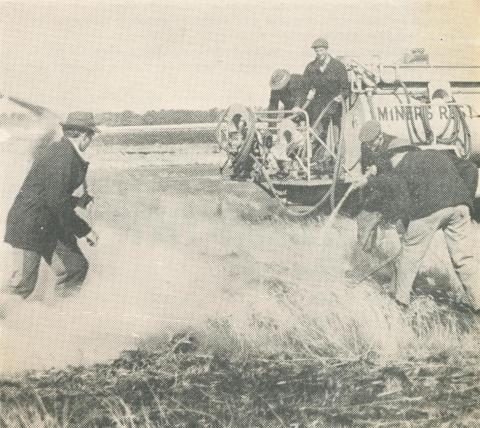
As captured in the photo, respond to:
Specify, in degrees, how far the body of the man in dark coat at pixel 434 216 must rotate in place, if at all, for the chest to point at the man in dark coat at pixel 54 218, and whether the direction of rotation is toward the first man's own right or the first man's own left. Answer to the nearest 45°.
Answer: approximately 45° to the first man's own left

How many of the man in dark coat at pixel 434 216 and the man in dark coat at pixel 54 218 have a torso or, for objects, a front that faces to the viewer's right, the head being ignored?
1

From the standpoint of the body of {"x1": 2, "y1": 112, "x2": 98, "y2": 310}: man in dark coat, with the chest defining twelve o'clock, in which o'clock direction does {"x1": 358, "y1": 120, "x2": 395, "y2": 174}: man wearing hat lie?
The man wearing hat is roughly at 12 o'clock from the man in dark coat.

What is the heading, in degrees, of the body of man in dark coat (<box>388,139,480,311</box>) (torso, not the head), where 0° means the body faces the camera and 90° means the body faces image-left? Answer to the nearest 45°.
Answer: approximately 135°

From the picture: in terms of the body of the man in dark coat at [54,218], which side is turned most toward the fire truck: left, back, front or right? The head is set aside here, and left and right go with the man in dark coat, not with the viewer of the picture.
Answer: front

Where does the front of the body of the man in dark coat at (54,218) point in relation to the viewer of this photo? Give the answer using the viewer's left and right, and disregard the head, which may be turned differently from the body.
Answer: facing to the right of the viewer

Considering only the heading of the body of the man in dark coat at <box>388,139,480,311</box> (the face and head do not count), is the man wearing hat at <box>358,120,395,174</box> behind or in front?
in front

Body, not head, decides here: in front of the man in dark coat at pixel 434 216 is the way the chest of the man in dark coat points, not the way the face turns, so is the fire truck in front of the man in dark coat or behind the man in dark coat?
in front

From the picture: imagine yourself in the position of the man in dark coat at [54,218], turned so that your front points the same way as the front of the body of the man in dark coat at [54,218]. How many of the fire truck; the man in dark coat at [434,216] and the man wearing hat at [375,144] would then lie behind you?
0

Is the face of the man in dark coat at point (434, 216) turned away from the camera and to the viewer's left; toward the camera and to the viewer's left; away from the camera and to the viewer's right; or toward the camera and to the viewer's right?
away from the camera and to the viewer's left

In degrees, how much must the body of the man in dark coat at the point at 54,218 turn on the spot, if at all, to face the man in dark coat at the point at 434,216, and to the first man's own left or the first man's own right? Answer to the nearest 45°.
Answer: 0° — they already face them
